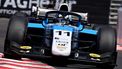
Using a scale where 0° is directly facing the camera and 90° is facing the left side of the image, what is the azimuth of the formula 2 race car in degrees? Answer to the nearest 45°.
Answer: approximately 0°
